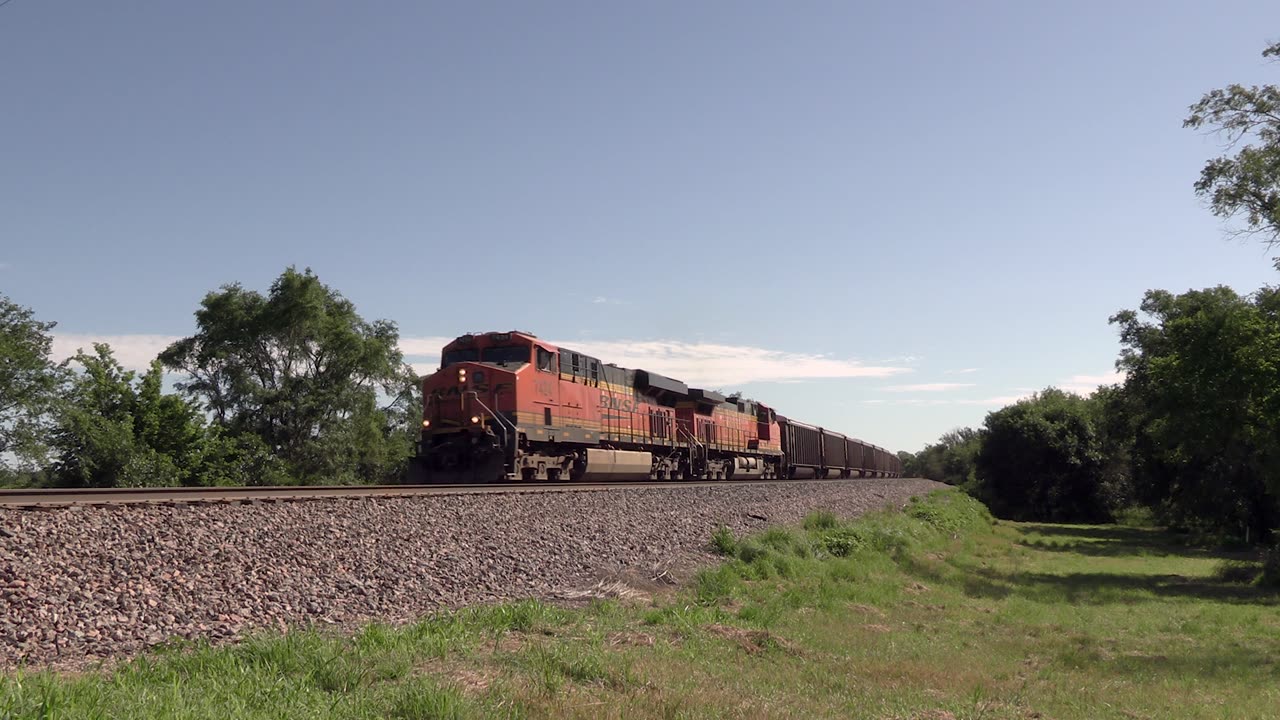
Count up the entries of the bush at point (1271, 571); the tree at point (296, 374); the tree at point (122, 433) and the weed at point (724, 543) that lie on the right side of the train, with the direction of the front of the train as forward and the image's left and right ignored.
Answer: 2

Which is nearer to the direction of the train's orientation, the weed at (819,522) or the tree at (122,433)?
the tree

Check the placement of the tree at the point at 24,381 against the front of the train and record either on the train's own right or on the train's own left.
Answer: on the train's own right

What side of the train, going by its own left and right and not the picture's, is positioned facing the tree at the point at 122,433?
right

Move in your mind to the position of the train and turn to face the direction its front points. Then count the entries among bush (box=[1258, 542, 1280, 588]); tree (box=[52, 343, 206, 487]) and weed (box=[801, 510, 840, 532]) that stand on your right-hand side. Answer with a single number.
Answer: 1

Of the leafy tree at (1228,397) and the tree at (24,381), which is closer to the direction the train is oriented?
the tree

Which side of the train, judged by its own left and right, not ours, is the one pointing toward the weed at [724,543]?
left

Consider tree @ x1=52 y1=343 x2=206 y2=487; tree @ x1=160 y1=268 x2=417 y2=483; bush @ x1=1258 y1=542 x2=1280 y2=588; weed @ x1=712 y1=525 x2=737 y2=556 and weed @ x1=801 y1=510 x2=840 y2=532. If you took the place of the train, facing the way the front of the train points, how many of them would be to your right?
2

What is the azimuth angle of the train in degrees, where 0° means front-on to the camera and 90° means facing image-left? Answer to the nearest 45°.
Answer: approximately 45°

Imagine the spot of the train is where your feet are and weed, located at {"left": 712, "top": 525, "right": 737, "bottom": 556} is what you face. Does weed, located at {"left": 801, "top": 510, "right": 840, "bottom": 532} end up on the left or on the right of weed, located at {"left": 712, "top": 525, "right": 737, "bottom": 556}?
left

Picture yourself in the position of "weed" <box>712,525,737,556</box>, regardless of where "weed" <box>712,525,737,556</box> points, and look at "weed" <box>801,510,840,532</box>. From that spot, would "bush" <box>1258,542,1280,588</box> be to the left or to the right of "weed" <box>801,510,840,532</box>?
right
